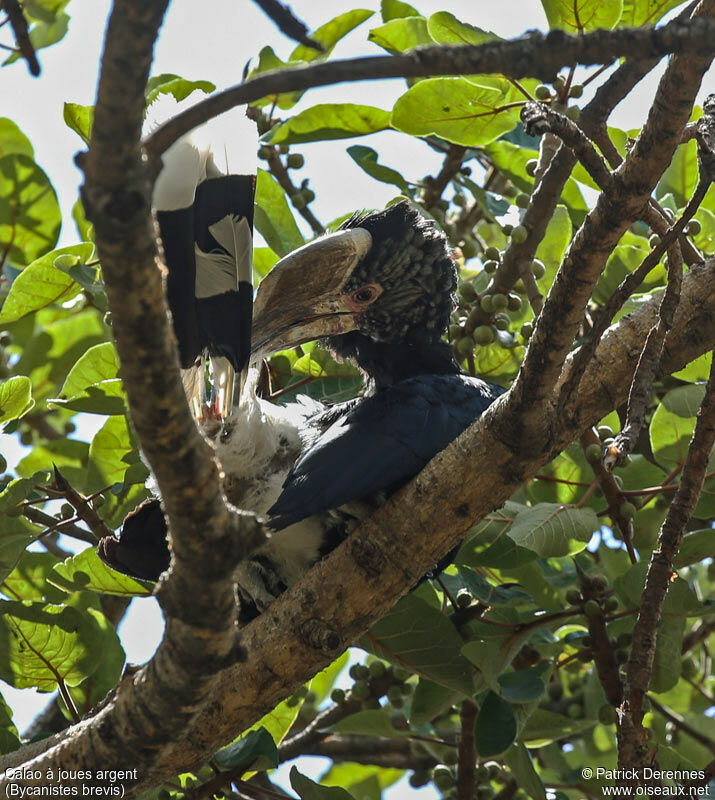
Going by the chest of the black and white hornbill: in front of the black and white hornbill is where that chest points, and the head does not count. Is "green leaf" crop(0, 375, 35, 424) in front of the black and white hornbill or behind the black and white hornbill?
behind

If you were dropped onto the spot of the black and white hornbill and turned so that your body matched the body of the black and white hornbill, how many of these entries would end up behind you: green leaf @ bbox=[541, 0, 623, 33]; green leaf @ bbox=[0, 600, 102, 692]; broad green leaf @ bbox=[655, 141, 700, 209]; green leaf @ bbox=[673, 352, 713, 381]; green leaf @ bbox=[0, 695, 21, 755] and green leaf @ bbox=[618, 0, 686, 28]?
2

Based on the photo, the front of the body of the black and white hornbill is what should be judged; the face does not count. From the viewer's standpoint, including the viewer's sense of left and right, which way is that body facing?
facing to the right of the viewer

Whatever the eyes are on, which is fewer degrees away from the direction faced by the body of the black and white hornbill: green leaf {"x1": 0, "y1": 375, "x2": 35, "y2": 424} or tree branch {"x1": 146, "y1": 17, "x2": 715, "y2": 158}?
the tree branch

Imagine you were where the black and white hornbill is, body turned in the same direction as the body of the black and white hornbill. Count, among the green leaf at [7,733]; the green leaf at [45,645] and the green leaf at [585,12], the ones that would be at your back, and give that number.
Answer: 2
